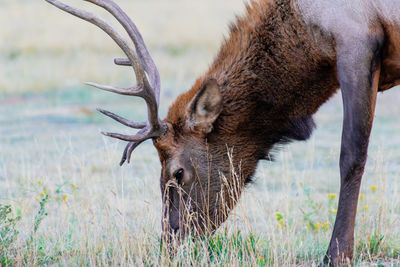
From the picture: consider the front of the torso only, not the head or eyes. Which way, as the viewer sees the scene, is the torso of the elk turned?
to the viewer's left

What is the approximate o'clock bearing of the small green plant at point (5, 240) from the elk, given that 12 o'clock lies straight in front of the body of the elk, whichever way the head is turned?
The small green plant is roughly at 12 o'clock from the elk.
